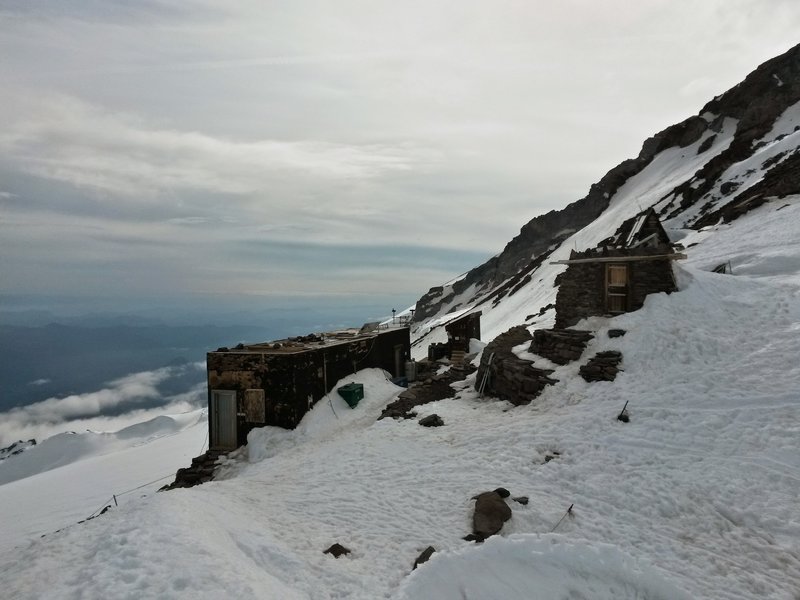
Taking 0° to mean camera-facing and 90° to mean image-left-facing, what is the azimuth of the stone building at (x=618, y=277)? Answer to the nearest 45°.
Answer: approximately 0°

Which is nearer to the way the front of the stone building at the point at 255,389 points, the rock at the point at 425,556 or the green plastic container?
the rock

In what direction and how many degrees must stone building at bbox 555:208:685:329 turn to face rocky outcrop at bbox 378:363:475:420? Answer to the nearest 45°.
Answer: approximately 90° to its right

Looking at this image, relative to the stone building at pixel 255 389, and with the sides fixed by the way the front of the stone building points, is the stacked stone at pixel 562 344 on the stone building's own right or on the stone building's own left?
on the stone building's own left

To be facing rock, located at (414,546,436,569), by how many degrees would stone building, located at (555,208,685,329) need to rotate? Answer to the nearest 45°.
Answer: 0° — it already faces it

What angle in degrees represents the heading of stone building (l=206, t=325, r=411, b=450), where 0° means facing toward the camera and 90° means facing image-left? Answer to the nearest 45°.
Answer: approximately 0°

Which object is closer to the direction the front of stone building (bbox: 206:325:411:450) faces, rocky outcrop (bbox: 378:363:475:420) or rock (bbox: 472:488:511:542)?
the rock

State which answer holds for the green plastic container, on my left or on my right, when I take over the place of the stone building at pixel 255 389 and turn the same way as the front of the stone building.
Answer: on my left

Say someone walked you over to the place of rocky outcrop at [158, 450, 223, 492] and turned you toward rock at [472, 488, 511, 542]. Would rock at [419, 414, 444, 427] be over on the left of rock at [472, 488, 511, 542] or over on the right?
left
